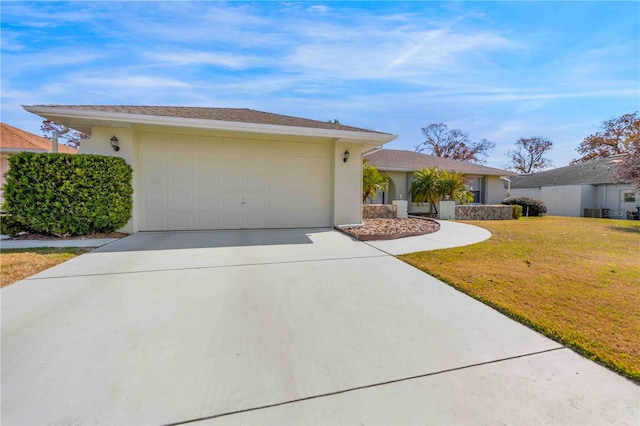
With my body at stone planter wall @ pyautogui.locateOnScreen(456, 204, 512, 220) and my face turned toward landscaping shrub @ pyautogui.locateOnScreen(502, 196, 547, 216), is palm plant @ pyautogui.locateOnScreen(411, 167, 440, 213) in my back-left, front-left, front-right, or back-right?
back-left

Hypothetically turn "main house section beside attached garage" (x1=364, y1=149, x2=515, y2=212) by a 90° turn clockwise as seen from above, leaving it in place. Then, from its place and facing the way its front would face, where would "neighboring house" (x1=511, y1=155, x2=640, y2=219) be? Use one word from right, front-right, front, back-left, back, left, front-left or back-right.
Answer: back-right

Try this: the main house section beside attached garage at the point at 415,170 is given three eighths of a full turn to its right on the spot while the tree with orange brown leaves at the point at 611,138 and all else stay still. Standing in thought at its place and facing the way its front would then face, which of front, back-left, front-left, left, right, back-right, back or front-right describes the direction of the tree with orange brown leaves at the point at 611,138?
right

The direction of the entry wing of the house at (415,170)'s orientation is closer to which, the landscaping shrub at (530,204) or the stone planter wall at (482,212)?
the stone planter wall

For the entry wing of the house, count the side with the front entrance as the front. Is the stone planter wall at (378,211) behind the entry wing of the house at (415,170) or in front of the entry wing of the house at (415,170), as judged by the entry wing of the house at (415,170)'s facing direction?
in front

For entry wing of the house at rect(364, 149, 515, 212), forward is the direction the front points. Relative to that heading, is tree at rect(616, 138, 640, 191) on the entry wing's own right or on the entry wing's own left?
on the entry wing's own left

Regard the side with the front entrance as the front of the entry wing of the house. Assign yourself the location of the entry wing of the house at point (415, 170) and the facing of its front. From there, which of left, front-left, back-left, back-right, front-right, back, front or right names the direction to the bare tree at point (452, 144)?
back

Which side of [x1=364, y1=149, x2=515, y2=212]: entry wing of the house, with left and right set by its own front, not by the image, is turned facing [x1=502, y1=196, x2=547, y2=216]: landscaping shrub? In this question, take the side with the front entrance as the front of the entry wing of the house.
left

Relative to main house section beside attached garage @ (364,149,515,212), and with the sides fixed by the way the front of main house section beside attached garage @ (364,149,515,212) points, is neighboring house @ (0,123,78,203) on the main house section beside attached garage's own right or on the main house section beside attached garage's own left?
on the main house section beside attached garage's own right

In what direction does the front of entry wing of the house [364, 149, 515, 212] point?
toward the camera
